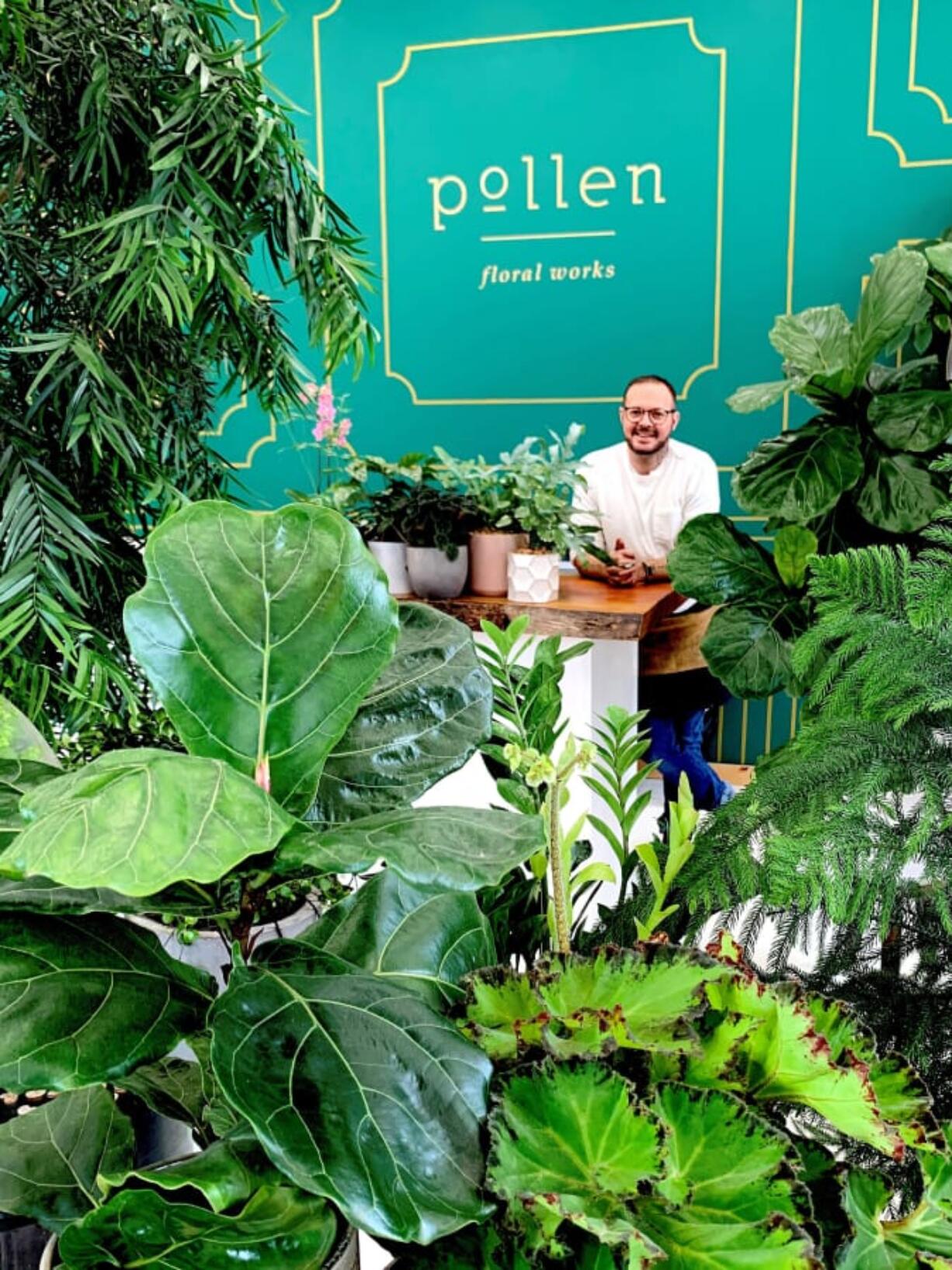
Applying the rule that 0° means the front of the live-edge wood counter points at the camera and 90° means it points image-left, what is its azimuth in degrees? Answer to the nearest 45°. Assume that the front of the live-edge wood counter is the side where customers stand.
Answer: approximately 0°

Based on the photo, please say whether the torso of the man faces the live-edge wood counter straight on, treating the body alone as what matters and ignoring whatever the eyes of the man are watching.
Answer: yes

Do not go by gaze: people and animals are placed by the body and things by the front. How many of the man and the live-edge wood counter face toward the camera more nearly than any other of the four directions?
2
